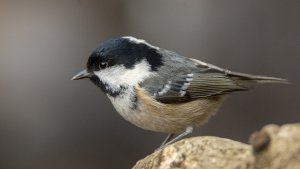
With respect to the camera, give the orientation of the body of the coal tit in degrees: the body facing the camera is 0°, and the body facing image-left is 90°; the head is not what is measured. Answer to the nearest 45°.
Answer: approximately 90°

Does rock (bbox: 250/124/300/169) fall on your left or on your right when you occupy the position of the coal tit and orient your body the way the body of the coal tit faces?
on your left
